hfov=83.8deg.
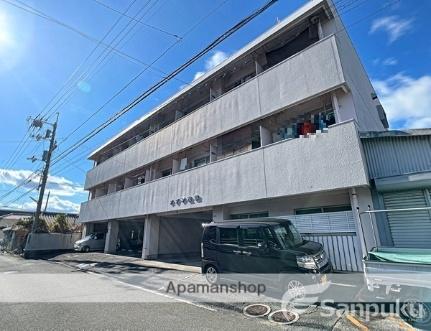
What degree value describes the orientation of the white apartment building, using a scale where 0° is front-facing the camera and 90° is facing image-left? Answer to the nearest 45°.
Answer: approximately 45°

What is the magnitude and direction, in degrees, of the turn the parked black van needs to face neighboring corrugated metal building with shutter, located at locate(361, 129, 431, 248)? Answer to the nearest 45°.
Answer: approximately 45° to its left

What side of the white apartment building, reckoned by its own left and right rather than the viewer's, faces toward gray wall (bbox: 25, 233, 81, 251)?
right

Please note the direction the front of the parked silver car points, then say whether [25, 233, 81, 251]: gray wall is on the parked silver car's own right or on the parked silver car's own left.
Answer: on the parked silver car's own right

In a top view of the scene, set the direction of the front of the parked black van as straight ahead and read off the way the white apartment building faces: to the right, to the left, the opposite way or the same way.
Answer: to the right

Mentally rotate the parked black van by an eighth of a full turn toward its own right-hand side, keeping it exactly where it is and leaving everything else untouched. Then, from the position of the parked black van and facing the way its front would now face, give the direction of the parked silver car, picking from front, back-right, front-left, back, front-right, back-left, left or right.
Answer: back-right

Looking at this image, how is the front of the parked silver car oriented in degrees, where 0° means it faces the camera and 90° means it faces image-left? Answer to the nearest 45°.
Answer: approximately 45°

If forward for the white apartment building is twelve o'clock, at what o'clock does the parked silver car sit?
The parked silver car is roughly at 3 o'clock from the white apartment building.

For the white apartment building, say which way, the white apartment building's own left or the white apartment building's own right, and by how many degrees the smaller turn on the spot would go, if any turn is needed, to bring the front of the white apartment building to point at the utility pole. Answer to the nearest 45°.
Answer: approximately 90° to the white apartment building's own right

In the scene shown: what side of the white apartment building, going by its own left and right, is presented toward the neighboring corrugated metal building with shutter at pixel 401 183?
left
